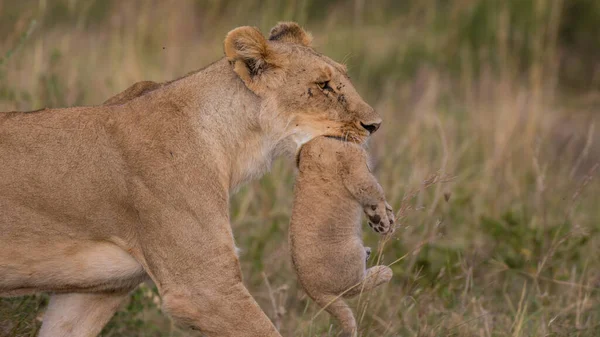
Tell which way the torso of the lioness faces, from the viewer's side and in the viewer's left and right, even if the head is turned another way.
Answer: facing to the right of the viewer
